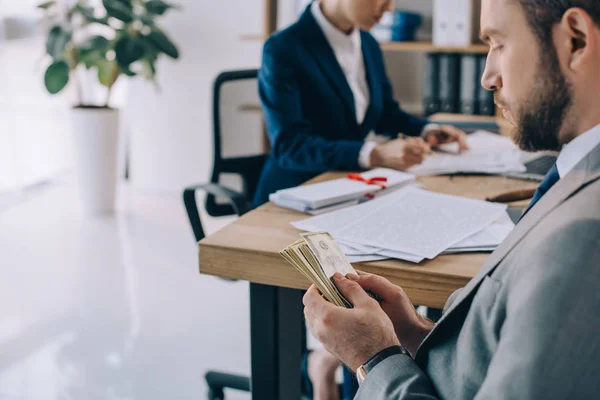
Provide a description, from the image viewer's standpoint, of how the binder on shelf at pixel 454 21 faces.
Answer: facing the viewer

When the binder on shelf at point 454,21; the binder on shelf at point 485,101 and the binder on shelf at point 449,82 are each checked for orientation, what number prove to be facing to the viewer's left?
0

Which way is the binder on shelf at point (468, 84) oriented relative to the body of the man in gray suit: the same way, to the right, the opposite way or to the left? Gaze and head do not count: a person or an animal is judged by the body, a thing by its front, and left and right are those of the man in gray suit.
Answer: to the left

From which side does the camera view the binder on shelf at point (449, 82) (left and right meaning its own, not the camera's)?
front

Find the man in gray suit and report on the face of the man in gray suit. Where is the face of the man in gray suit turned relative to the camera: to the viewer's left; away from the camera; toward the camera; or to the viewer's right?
to the viewer's left

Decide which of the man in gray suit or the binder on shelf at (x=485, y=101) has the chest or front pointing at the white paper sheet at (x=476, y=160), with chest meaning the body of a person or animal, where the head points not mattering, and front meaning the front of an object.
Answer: the binder on shelf

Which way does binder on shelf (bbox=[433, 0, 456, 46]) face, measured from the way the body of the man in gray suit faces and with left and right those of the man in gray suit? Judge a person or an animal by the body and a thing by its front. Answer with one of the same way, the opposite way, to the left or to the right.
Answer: to the left

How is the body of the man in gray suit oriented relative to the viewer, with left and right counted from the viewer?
facing to the left of the viewer

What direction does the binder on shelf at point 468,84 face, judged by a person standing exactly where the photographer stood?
facing the viewer

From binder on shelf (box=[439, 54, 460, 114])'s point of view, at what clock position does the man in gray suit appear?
The man in gray suit is roughly at 12 o'clock from the binder on shelf.

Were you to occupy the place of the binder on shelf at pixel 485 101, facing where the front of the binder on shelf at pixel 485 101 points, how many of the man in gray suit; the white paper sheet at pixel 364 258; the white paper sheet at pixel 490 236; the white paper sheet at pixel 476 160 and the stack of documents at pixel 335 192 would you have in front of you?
5

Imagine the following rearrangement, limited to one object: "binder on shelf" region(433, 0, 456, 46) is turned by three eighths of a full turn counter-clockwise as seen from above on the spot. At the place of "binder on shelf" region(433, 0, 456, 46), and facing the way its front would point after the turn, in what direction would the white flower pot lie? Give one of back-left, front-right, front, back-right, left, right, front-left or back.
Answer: back-left

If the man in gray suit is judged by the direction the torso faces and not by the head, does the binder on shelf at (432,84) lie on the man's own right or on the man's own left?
on the man's own right

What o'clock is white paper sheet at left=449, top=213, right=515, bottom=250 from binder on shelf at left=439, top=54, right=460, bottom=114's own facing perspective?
The white paper sheet is roughly at 12 o'clock from the binder on shelf.

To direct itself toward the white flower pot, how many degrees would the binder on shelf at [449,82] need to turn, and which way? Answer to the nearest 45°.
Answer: approximately 90° to its right
